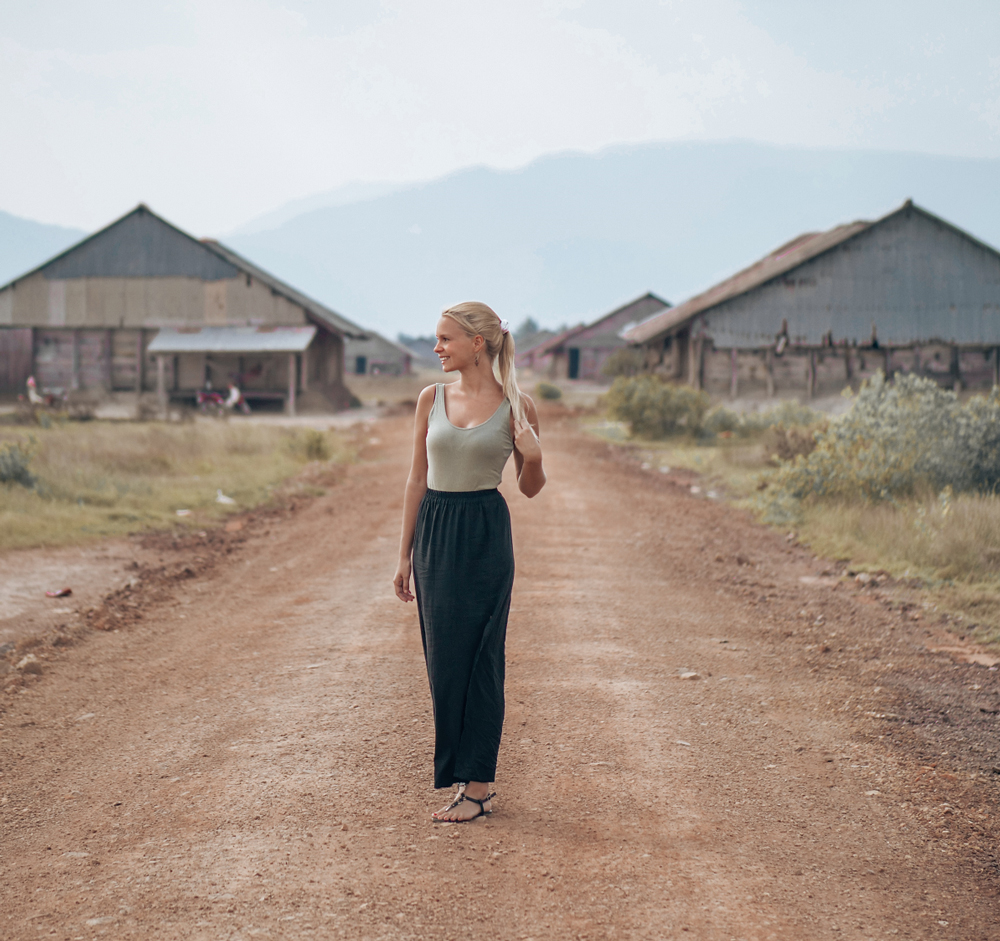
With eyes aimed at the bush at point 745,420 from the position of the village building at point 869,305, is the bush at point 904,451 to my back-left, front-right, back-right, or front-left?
front-left

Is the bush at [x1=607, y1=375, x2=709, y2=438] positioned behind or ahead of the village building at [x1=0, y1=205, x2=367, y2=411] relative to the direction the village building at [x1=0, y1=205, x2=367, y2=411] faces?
ahead

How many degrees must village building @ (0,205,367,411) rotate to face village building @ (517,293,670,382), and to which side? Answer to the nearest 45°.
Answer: approximately 135° to its left

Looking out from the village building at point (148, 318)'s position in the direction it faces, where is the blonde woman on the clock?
The blonde woman is roughly at 12 o'clock from the village building.

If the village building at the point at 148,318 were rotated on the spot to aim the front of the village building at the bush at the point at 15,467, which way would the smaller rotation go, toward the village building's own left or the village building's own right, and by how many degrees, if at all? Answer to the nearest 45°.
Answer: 0° — it already faces it

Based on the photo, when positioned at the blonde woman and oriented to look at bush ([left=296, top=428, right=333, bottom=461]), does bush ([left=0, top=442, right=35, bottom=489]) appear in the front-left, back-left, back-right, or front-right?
front-left

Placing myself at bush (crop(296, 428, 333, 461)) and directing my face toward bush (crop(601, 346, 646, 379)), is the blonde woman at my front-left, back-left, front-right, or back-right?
back-right

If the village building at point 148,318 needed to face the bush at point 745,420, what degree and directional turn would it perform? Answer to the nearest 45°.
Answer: approximately 45° to its left

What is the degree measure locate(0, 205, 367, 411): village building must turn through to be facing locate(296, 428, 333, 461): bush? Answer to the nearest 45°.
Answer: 0° — it already faces it

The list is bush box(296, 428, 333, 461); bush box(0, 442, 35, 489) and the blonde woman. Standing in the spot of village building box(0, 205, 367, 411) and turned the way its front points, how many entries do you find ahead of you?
3

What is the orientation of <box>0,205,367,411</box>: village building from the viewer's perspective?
toward the camera

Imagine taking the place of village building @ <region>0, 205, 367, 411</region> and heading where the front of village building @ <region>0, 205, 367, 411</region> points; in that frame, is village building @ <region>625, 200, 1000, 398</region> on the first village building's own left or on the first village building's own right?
on the first village building's own left

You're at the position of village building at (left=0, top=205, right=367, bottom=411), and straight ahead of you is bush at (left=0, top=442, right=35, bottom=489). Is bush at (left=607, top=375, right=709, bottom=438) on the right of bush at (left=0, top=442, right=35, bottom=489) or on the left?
left
